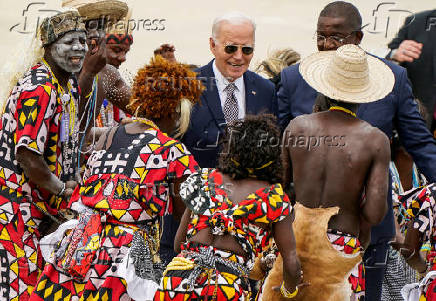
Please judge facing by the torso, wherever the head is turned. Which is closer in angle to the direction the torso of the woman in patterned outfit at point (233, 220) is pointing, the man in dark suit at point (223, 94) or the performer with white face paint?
the man in dark suit

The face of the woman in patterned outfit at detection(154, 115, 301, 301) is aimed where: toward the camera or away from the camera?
away from the camera

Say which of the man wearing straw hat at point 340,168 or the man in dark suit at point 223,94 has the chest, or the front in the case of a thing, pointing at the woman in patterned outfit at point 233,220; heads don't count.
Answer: the man in dark suit

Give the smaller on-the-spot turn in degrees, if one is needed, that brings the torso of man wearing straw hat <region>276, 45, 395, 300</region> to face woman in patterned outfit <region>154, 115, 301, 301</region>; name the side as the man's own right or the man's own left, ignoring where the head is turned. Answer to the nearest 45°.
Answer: approximately 135° to the man's own left

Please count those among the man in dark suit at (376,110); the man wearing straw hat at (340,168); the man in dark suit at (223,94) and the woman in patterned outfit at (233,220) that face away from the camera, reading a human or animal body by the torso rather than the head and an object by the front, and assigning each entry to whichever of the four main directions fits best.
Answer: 2

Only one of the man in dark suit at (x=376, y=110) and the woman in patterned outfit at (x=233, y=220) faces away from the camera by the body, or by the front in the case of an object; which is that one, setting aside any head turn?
the woman in patterned outfit

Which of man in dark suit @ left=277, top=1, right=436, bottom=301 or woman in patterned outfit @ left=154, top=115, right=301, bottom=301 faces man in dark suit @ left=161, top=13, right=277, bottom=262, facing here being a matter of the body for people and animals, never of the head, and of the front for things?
the woman in patterned outfit

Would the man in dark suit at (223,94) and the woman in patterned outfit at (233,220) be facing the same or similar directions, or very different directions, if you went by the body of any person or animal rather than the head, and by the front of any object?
very different directions

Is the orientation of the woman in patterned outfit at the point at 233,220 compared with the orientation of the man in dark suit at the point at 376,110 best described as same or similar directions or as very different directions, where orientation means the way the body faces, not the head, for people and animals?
very different directions

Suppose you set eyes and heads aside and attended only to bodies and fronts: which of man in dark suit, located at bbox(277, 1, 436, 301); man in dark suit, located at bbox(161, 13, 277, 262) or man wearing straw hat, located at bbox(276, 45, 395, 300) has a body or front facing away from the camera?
the man wearing straw hat

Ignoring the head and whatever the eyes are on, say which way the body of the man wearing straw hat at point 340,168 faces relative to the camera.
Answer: away from the camera

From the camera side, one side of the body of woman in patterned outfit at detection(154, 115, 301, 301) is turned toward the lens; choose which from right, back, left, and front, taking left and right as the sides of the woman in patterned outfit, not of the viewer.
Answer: back

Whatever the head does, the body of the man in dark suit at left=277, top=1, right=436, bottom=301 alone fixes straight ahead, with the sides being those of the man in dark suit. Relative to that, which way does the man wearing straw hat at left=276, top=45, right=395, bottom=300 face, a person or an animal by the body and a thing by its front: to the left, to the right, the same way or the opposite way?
the opposite way
